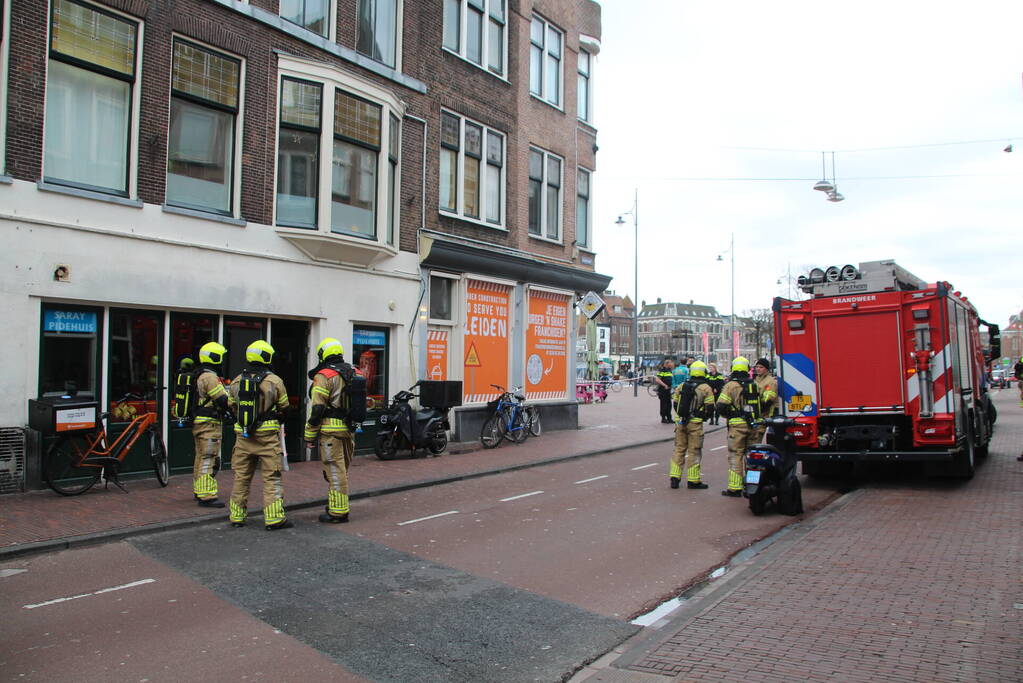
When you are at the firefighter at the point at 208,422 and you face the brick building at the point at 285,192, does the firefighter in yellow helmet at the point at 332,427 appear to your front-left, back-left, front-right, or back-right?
back-right

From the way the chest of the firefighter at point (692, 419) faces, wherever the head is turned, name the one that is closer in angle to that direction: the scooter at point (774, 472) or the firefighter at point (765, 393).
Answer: the firefighter

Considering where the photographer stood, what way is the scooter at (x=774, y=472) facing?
facing away from the viewer and to the right of the viewer

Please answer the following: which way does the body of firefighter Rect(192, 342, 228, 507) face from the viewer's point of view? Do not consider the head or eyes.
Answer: to the viewer's right

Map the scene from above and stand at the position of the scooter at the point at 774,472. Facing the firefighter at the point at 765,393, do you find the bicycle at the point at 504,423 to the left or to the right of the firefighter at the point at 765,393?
left

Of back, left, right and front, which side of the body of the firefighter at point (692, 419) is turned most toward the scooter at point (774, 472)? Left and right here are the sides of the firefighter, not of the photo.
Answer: right

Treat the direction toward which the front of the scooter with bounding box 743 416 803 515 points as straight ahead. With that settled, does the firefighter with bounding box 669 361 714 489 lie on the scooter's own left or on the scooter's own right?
on the scooter's own left
